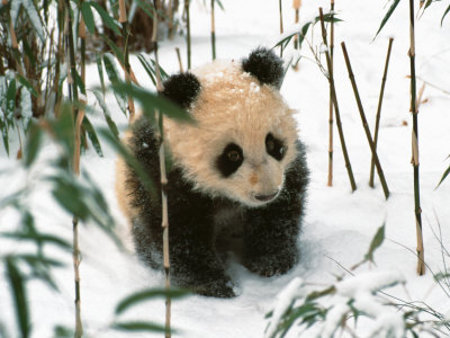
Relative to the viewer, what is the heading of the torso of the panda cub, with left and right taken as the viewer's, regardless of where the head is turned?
facing the viewer and to the right of the viewer
